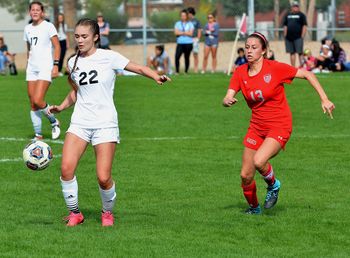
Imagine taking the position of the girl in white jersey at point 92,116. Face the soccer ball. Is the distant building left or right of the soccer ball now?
right

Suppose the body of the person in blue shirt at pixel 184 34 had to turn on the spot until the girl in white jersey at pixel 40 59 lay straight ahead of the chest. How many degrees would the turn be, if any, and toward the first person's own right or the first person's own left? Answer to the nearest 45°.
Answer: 0° — they already face them

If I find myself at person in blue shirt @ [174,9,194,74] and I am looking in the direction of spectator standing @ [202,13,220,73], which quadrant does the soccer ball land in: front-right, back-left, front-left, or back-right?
back-right

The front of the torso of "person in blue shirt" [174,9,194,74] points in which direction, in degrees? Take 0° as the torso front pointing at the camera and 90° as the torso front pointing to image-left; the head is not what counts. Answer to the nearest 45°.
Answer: approximately 0°

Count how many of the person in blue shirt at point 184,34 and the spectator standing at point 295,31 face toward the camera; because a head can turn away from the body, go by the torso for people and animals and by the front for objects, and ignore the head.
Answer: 2

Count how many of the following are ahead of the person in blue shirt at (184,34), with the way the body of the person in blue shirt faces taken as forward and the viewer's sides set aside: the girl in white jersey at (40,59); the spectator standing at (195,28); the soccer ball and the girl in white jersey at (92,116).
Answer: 3

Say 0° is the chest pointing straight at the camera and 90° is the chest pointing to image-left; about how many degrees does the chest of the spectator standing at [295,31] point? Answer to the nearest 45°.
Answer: approximately 0°

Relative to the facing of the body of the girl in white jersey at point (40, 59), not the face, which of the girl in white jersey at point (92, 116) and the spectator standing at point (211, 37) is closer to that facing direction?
the girl in white jersey
